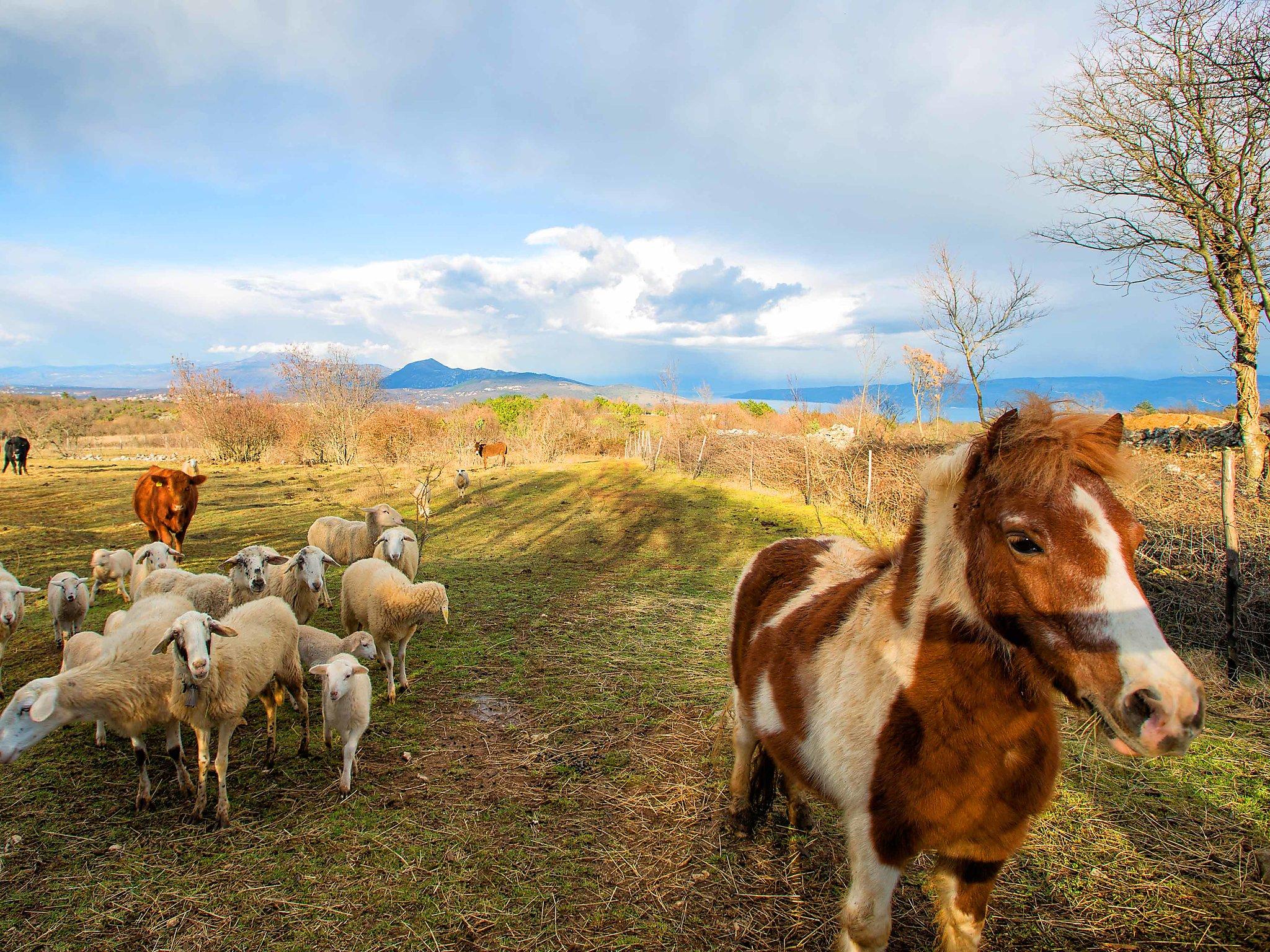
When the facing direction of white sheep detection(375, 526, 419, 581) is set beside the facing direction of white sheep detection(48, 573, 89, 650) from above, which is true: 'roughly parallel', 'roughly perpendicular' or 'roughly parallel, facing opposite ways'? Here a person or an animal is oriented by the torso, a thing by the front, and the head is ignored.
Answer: roughly parallel

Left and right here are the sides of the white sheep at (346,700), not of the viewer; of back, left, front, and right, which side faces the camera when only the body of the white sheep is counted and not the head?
front

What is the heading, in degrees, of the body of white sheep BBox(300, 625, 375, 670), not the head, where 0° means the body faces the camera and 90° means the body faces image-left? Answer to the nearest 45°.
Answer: approximately 270°

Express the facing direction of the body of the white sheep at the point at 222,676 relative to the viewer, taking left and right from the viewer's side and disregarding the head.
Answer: facing the viewer and to the left of the viewer

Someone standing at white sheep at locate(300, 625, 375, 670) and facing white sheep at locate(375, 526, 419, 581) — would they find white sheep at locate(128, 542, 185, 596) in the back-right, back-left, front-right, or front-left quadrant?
front-left

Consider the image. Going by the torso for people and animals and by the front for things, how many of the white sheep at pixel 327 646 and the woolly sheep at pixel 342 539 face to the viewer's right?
2

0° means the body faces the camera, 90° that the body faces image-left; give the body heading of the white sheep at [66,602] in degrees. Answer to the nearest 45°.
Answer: approximately 0°

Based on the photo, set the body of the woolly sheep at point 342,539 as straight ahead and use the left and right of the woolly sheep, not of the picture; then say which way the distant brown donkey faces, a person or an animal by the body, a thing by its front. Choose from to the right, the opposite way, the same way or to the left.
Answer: the opposite way

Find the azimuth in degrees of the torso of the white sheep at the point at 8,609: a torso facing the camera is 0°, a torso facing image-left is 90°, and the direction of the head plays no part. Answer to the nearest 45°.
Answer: approximately 315°

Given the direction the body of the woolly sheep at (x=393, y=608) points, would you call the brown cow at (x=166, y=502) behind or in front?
behind

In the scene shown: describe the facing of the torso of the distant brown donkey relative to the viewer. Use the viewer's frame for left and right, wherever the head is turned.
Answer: facing to the left of the viewer

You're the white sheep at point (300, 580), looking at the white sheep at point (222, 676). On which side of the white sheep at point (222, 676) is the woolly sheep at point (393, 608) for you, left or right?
left

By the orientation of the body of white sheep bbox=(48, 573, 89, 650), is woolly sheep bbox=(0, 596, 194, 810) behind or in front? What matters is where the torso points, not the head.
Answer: in front

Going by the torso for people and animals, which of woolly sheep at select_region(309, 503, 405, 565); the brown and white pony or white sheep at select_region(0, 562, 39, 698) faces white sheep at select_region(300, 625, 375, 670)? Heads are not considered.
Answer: white sheep at select_region(0, 562, 39, 698)

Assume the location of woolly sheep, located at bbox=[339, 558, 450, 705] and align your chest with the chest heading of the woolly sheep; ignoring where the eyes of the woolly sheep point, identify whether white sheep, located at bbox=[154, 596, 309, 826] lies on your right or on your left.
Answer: on your right

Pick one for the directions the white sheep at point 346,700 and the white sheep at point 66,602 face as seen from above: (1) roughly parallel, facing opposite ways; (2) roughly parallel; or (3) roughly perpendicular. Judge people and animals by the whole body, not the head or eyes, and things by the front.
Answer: roughly parallel

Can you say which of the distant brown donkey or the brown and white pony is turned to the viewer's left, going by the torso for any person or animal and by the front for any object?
the distant brown donkey

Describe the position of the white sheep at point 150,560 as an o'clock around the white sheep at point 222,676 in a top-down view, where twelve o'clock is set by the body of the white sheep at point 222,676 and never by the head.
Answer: the white sheep at point 150,560 is roughly at 4 o'clock from the white sheep at point 222,676.

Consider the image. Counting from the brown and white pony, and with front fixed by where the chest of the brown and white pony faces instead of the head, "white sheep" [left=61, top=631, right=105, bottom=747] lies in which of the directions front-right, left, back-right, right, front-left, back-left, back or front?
back-right
